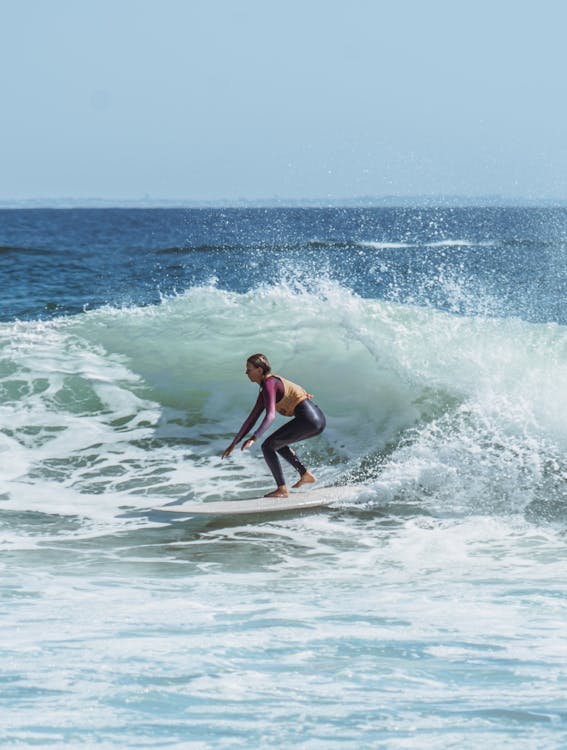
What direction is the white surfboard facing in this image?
to the viewer's left
